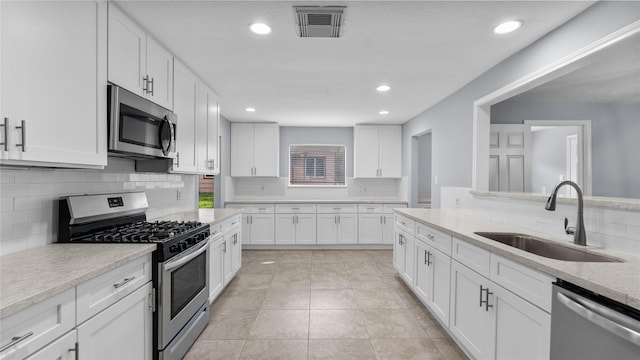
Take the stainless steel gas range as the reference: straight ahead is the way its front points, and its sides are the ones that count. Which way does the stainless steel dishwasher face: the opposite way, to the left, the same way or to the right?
the opposite way

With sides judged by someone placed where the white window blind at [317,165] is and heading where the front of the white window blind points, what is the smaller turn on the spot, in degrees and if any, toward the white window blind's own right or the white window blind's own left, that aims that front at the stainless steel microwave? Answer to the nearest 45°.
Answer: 0° — it already faces it

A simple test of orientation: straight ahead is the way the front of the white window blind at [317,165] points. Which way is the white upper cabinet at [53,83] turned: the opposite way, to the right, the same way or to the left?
to the left

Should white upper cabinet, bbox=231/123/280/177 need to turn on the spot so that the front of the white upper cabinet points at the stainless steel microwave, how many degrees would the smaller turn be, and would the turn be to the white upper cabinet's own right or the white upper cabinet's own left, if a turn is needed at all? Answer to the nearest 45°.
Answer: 0° — it already faces it

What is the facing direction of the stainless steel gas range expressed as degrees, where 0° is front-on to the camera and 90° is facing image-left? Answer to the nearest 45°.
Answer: approximately 315°

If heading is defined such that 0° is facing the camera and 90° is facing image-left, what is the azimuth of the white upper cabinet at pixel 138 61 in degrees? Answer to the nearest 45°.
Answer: approximately 315°

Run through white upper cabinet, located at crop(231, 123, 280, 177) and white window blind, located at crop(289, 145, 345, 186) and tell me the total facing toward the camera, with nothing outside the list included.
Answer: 2

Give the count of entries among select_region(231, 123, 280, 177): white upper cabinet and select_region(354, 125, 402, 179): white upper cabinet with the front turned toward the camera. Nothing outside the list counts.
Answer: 2

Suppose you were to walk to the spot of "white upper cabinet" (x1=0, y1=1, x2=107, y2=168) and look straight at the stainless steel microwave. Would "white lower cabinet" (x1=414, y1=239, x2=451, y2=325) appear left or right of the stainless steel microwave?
right

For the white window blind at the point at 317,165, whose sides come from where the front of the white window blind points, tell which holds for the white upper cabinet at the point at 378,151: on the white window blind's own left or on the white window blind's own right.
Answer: on the white window blind's own left

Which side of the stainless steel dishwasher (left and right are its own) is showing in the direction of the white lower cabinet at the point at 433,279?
right

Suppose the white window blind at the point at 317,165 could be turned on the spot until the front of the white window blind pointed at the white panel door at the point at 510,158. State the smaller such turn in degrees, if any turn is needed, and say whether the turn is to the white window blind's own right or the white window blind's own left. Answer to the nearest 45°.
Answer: approximately 45° to the white window blind's own left
